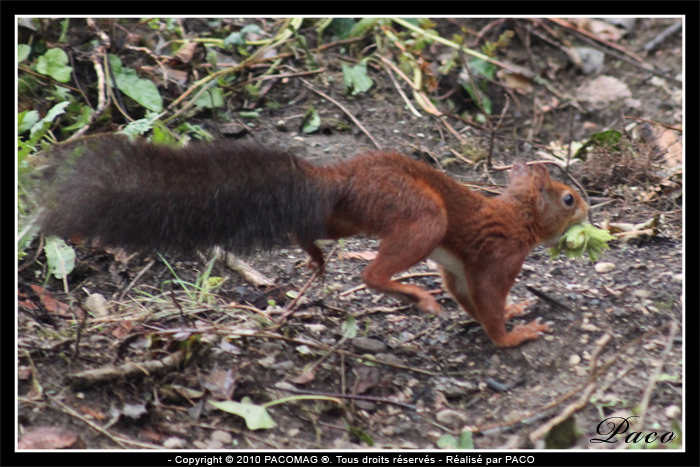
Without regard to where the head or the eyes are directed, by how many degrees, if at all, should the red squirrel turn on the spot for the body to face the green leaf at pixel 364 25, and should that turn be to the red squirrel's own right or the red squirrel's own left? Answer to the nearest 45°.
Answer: approximately 90° to the red squirrel's own left

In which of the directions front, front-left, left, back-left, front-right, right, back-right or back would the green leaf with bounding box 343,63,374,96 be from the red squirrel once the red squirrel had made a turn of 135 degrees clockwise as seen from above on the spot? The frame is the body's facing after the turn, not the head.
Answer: back-right

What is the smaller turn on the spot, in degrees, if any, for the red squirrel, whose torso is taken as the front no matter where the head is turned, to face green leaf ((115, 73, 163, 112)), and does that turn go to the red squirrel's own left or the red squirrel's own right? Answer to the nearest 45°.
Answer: approximately 135° to the red squirrel's own left

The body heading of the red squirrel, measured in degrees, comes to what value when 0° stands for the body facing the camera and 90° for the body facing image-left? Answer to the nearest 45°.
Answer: approximately 270°

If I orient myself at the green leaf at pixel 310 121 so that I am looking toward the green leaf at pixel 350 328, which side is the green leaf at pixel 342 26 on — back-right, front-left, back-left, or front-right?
back-left

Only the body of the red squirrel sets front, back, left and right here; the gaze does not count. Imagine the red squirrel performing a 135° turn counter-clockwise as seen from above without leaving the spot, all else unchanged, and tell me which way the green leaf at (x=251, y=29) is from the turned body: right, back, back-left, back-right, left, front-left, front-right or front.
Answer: front-right

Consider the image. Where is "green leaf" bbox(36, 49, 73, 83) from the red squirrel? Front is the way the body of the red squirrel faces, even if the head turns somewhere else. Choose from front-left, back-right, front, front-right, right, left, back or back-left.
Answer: back-left

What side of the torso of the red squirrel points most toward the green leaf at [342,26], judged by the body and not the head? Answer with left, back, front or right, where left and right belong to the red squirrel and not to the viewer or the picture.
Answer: left

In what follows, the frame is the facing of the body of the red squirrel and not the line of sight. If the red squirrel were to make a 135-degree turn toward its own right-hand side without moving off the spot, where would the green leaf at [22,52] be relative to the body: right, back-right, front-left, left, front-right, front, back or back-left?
right

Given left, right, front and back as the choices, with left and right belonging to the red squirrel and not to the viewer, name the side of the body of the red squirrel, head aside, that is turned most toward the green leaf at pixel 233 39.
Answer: left

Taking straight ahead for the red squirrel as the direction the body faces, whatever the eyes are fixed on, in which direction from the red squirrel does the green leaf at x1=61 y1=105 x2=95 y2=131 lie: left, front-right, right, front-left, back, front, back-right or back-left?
back-left

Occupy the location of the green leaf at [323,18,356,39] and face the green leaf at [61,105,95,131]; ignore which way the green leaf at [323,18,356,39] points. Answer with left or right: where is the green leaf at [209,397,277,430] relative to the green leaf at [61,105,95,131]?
left
